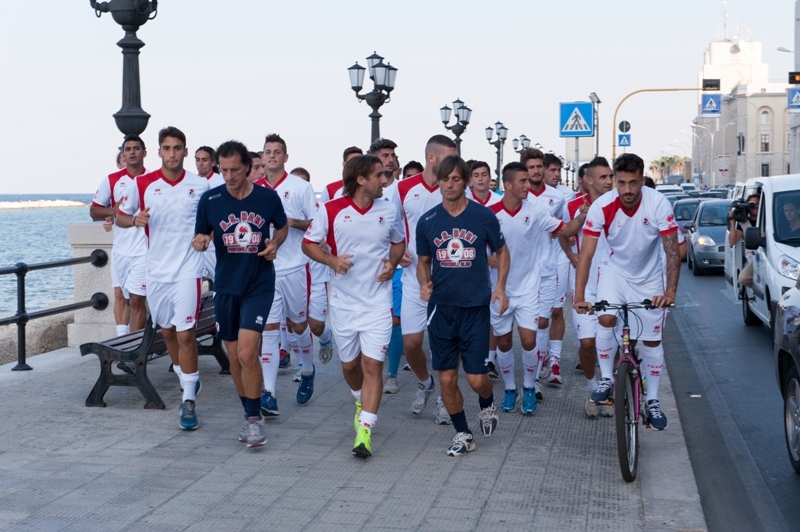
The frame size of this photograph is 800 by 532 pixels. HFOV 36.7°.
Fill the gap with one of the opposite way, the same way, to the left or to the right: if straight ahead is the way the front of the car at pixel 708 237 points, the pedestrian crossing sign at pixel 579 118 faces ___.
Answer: the same way

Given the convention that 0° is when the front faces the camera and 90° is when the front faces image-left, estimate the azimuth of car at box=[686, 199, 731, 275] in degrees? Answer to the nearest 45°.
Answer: approximately 0°

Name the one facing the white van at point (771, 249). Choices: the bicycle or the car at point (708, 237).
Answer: the car

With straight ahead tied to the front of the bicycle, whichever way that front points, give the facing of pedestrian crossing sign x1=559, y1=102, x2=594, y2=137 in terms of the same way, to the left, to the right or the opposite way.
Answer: the same way

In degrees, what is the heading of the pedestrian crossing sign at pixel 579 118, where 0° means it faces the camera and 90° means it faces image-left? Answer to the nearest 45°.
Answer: approximately 0°

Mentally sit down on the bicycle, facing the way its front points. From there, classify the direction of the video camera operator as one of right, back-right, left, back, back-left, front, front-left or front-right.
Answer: back

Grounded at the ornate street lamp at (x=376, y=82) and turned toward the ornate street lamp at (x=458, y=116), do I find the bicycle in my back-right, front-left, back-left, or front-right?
back-right

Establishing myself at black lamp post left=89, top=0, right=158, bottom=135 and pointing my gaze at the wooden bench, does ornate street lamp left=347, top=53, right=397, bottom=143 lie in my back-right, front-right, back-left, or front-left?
back-left

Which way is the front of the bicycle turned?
toward the camera

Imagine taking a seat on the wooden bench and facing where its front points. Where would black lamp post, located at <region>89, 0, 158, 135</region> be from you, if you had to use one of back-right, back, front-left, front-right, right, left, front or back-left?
front-right

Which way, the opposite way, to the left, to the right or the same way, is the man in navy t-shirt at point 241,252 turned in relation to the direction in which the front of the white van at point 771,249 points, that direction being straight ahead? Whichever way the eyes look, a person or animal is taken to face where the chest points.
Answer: the same way

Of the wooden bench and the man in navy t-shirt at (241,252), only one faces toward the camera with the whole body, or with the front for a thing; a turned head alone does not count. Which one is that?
the man in navy t-shirt

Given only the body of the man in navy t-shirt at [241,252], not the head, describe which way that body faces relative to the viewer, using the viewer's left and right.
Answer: facing the viewer

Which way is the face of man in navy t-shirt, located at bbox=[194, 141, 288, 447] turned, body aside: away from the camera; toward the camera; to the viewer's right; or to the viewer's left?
toward the camera

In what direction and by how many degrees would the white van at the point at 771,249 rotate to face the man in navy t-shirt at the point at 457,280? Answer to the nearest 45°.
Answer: approximately 45° to its right

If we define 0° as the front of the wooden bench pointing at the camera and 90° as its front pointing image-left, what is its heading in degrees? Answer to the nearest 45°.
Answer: approximately 135°
